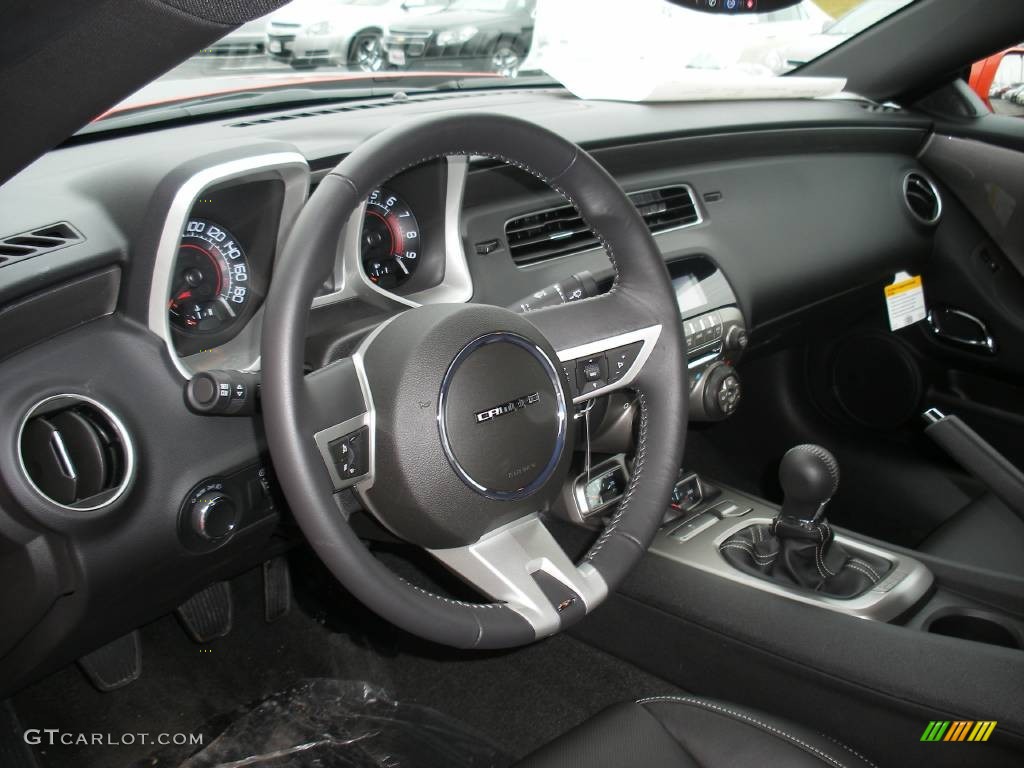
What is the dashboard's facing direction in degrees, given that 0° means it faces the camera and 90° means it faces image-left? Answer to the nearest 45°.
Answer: approximately 315°

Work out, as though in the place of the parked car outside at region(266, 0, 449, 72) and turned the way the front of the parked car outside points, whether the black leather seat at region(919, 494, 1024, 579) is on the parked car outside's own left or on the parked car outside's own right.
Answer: on the parked car outside's own left

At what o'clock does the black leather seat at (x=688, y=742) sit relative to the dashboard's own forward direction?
The black leather seat is roughly at 11 o'clock from the dashboard.

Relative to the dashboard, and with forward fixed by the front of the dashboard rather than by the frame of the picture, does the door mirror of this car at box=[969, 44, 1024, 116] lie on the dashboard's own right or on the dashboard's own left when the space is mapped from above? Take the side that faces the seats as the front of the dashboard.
on the dashboard's own left

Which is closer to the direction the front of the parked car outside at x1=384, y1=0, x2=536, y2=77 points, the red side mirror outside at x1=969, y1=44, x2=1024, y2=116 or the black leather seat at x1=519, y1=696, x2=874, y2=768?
the black leather seat

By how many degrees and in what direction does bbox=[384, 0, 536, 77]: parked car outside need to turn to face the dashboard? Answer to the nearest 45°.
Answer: approximately 45° to its left

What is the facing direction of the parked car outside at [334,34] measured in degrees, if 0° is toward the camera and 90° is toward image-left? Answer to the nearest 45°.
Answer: approximately 45°
